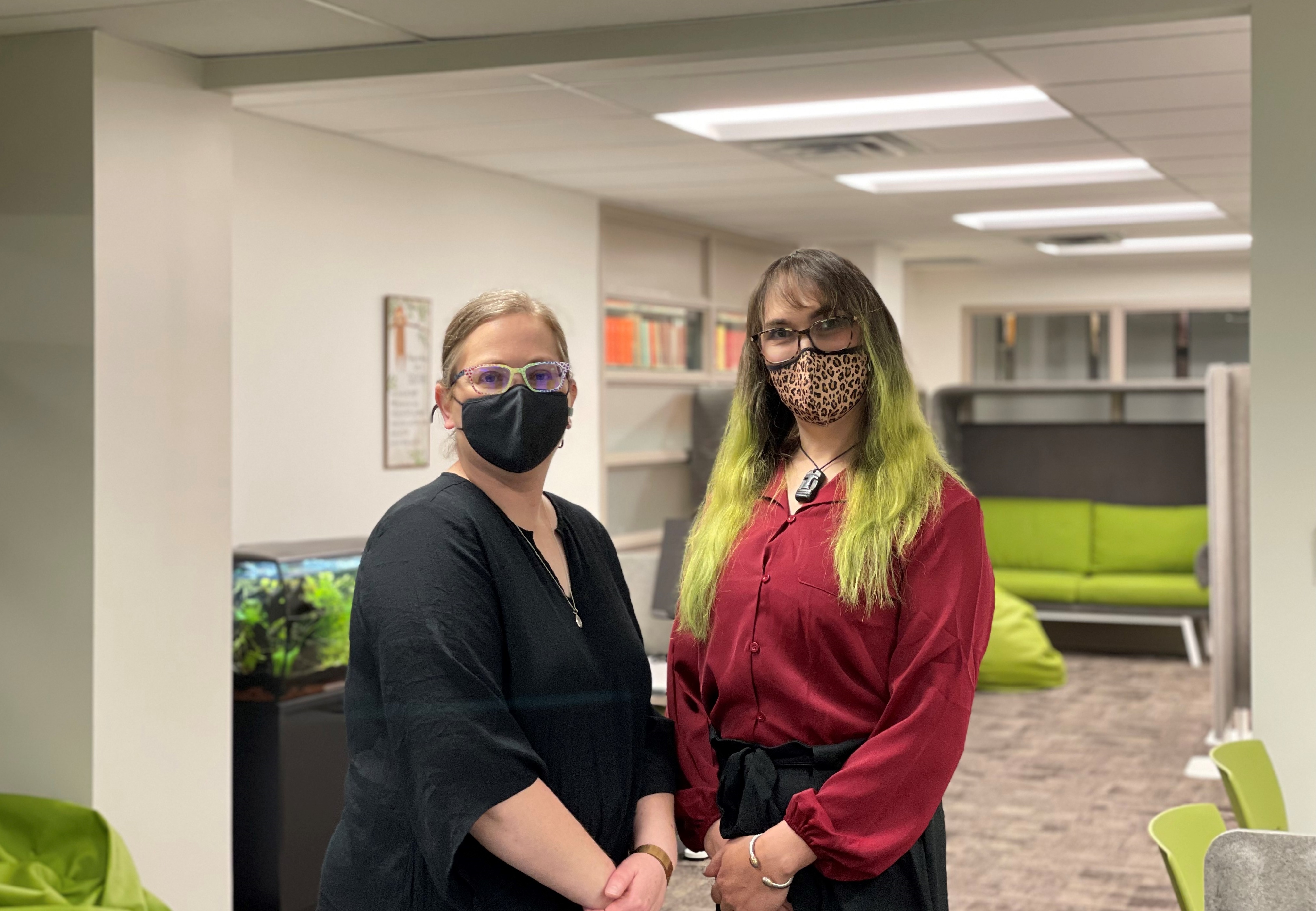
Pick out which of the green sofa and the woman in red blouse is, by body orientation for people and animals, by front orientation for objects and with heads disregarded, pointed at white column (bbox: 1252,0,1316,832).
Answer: the green sofa

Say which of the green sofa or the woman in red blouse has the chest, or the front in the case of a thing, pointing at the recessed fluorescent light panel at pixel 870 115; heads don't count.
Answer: the green sofa

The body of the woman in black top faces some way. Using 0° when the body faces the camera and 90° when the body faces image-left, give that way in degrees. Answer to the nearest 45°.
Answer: approximately 315°

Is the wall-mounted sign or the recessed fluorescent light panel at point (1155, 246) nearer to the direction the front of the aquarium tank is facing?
the recessed fluorescent light panel

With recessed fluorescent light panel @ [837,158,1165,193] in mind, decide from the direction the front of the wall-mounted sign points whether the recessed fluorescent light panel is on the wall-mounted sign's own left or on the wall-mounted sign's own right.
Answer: on the wall-mounted sign's own left

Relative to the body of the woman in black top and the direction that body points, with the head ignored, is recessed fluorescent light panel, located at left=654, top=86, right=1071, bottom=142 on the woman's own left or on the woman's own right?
on the woman's own left

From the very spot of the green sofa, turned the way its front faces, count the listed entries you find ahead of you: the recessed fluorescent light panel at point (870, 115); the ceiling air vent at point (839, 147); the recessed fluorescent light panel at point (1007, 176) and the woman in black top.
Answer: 4

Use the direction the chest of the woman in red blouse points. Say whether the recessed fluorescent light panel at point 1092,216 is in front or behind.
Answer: behind

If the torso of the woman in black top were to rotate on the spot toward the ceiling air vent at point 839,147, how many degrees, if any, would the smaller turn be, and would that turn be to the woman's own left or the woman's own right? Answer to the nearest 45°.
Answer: approximately 135° to the woman's own left

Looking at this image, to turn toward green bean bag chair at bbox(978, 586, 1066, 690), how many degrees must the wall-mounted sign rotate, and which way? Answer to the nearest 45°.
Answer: approximately 90° to its left
